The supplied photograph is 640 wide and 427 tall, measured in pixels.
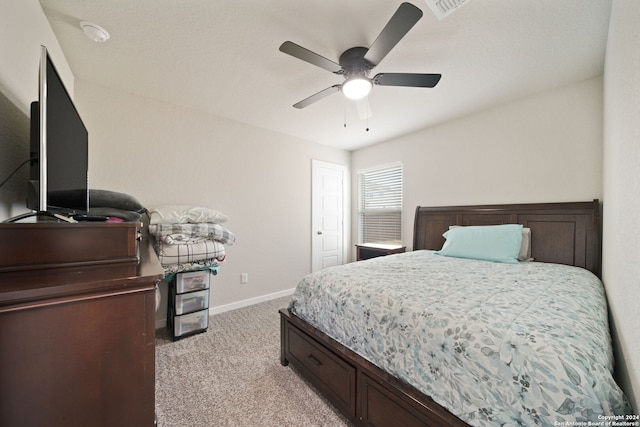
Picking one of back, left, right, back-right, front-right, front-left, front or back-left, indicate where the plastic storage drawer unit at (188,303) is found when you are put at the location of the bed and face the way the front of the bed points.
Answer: front-right

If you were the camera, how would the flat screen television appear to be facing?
facing to the right of the viewer

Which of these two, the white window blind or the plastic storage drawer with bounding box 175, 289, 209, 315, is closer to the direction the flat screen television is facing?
the white window blind

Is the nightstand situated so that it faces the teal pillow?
no

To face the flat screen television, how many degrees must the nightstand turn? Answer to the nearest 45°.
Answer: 0° — it already faces it

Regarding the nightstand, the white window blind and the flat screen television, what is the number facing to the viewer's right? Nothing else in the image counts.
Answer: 1

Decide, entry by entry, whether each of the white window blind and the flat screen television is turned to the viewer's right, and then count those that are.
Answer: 1

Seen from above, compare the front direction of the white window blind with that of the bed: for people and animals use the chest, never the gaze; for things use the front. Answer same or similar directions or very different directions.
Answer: same or similar directions

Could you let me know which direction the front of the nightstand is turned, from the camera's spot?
facing the viewer and to the left of the viewer

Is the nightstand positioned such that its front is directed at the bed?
no

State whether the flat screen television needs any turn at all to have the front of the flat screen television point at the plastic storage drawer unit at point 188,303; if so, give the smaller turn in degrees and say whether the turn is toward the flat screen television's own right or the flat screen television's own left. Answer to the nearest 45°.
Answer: approximately 45° to the flat screen television's own left

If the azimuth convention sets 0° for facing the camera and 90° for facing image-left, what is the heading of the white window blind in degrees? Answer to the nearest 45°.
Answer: approximately 45°

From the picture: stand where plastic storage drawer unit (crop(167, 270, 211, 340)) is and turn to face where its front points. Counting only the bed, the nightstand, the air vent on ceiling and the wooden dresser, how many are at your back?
0

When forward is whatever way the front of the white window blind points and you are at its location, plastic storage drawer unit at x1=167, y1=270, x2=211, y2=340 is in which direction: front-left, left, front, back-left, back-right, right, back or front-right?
front

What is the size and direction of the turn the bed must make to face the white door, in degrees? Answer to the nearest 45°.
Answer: approximately 90° to its right

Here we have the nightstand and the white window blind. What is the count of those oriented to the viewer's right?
0

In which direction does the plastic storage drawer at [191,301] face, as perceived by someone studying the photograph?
facing the viewer and to the right of the viewer

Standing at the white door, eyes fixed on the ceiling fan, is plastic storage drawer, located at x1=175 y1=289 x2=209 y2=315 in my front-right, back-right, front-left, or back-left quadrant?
front-right
